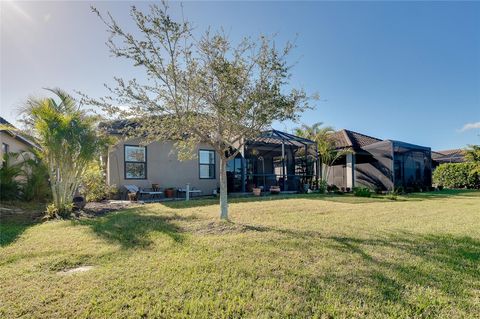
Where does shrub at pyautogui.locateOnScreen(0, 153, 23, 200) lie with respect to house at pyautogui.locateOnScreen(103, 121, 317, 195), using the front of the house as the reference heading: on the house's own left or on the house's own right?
on the house's own left

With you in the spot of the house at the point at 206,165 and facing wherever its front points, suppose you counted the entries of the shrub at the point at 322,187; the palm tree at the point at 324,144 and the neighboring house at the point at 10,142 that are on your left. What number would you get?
1

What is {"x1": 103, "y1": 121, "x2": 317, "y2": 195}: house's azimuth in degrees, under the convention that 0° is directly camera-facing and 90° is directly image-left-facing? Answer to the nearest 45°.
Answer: approximately 180°

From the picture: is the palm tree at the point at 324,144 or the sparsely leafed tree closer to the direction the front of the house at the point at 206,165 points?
the palm tree

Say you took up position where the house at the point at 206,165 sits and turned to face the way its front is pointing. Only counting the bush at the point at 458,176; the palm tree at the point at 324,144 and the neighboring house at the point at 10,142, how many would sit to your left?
1

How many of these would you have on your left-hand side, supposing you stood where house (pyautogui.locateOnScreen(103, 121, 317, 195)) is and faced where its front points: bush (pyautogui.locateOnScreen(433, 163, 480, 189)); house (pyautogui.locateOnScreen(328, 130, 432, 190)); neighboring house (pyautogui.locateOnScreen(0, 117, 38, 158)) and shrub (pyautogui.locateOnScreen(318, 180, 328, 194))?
1

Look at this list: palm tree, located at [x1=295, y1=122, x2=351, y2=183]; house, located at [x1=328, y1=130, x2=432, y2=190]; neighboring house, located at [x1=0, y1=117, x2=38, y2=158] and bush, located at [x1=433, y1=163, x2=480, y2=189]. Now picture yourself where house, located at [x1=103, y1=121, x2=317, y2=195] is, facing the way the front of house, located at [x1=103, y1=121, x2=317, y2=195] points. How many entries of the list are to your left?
1

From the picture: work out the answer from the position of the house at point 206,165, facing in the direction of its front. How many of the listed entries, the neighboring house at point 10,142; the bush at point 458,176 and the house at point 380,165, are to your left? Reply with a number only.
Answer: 1

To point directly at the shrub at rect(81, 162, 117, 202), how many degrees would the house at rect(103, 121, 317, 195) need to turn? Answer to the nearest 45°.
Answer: approximately 135° to its left

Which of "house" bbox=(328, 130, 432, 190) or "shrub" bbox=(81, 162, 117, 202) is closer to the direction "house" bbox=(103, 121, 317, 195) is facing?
the house

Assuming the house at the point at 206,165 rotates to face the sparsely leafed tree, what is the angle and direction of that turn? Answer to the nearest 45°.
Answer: approximately 180°
